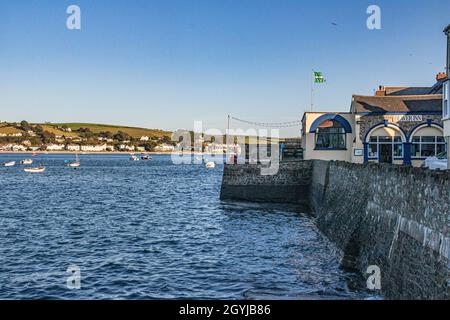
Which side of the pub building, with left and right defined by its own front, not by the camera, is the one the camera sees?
front
